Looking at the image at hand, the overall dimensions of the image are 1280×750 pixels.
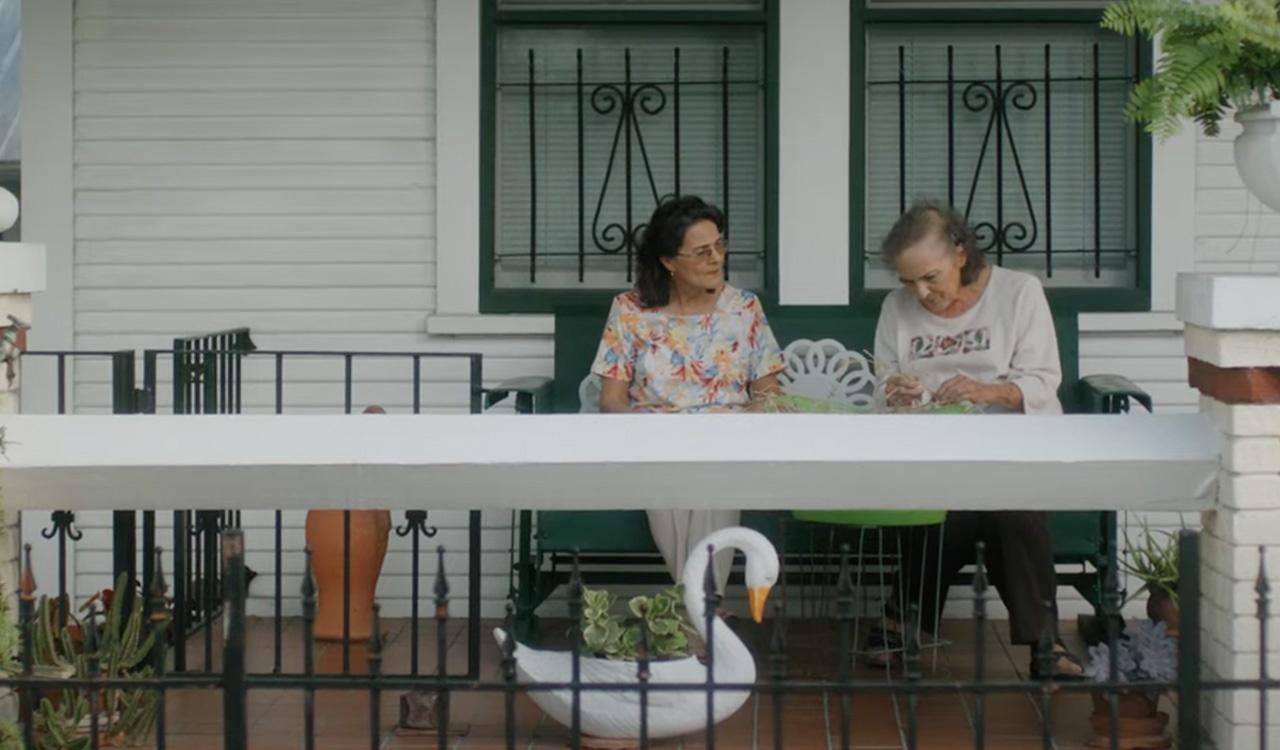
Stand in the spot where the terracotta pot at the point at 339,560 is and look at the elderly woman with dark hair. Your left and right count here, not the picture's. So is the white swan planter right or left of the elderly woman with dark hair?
right

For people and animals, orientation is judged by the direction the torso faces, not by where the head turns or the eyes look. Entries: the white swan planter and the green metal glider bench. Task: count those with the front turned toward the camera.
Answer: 1

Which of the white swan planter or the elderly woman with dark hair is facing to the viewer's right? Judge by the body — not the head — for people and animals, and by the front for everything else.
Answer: the white swan planter

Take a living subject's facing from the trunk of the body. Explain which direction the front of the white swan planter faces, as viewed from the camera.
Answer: facing to the right of the viewer

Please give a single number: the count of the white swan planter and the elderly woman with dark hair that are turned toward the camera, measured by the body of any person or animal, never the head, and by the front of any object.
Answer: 1

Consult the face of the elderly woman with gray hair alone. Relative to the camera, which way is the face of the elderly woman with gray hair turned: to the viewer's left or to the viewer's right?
to the viewer's left

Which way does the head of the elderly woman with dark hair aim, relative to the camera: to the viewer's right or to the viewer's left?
to the viewer's right
